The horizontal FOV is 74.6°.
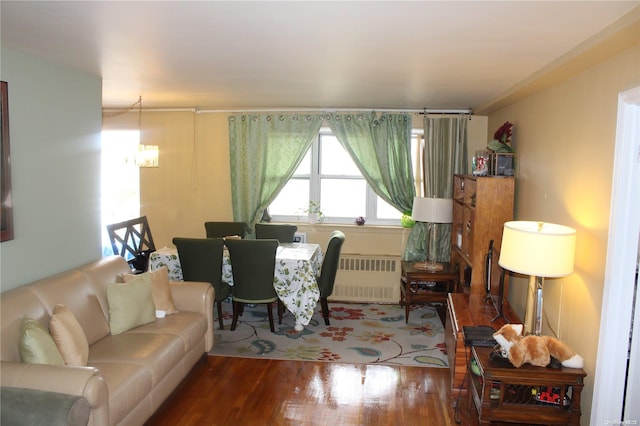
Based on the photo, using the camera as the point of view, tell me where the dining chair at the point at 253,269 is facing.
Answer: facing away from the viewer

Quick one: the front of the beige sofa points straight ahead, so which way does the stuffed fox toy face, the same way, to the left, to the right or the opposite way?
the opposite way

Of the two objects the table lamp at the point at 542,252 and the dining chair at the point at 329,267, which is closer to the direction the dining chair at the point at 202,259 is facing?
the dining chair

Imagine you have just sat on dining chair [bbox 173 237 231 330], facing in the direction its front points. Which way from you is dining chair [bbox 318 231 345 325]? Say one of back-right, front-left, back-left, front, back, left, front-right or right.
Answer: front-right

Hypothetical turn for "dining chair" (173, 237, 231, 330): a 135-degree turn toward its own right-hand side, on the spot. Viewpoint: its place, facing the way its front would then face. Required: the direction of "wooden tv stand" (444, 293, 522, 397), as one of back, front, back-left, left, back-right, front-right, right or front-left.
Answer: front-left

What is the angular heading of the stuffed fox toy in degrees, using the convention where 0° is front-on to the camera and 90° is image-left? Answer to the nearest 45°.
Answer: approximately 90°

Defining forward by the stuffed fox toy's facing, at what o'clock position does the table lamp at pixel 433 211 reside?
The table lamp is roughly at 2 o'clock from the stuffed fox toy.

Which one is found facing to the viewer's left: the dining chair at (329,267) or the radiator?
the dining chair

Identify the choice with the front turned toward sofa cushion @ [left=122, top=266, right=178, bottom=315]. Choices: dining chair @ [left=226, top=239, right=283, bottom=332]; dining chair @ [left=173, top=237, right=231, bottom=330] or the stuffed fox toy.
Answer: the stuffed fox toy
